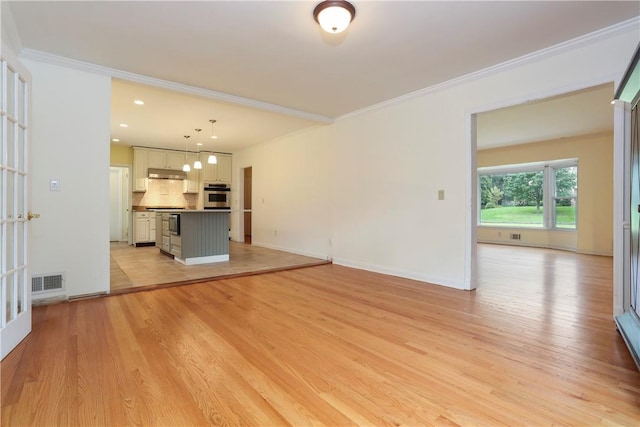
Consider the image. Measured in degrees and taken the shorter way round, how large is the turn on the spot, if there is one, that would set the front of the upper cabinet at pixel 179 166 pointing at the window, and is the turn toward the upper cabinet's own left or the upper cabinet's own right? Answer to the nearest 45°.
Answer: approximately 45° to the upper cabinet's own left

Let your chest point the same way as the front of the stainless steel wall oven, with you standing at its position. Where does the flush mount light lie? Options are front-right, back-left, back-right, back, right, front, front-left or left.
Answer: front

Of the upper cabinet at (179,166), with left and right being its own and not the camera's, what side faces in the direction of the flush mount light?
front

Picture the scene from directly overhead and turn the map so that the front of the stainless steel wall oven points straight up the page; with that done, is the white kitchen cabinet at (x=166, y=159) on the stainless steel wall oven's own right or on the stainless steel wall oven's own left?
on the stainless steel wall oven's own right

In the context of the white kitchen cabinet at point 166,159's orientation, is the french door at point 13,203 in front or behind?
in front

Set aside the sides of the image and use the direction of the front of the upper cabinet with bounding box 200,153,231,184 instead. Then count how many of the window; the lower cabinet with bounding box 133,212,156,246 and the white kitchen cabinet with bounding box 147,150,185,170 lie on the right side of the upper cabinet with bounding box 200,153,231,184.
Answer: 2

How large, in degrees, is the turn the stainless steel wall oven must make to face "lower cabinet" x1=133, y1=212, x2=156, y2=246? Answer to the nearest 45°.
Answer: approximately 90° to its right

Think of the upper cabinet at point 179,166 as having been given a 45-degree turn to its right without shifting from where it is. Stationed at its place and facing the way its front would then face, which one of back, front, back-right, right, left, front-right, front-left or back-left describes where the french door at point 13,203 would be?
front-left

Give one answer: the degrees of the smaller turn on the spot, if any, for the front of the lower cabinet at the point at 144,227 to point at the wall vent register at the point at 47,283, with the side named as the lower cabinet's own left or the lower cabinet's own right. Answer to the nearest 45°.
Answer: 0° — it already faces it

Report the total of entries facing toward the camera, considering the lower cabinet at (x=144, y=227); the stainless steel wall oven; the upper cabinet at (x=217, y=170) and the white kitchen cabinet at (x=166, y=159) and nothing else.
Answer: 4

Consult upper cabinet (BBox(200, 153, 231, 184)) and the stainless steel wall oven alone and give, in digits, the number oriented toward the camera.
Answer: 2

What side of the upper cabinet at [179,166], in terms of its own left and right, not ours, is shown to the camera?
front

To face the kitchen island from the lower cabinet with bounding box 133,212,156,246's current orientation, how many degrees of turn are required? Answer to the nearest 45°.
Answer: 0° — it already faces it

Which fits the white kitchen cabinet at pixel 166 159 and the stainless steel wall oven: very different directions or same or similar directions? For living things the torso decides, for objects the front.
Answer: same or similar directions

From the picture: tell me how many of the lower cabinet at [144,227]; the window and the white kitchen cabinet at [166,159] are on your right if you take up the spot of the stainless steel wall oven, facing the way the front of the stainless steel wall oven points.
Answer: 2

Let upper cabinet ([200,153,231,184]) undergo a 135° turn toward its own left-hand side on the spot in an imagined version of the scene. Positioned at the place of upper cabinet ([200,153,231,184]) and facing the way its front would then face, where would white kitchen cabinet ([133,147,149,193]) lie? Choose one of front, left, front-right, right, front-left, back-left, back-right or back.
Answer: back-left

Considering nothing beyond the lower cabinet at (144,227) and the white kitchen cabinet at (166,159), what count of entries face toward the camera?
2

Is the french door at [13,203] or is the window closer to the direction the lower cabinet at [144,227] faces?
the french door

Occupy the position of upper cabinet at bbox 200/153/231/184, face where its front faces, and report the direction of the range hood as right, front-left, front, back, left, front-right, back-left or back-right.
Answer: right

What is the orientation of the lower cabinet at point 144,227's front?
toward the camera
